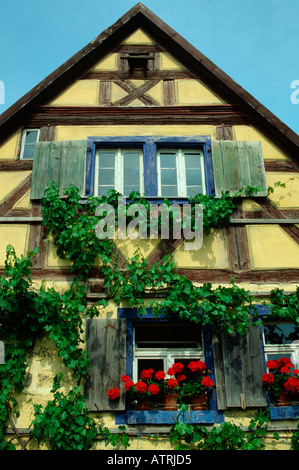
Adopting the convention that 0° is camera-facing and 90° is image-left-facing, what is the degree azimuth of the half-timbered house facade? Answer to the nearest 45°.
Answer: approximately 0°
